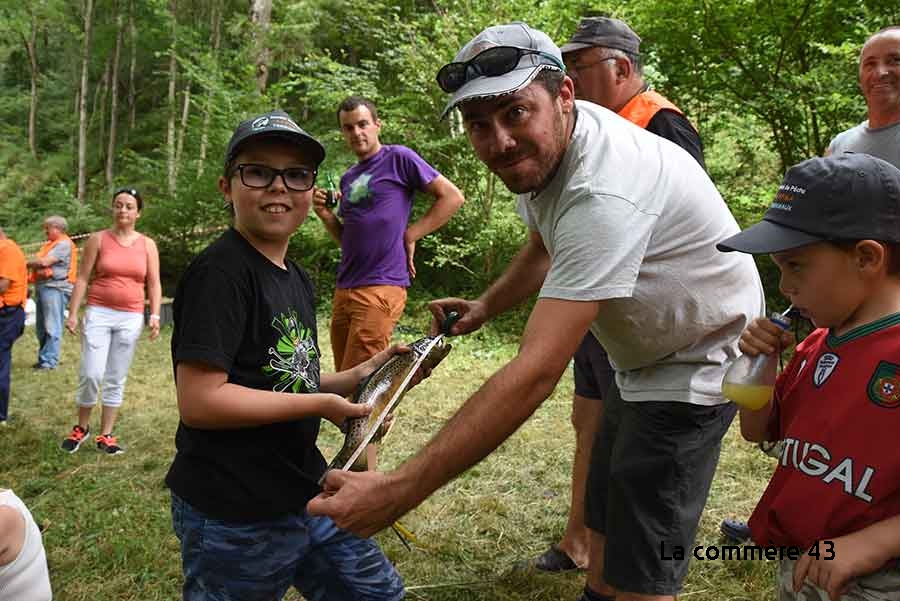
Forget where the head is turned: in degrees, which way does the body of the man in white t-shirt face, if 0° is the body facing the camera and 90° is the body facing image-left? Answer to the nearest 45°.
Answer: approximately 45°

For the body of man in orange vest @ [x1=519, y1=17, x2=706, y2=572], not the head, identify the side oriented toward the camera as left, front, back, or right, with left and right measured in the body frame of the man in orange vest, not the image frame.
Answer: left

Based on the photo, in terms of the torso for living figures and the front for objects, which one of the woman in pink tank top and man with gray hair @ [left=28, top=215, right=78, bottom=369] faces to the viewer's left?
the man with gray hair

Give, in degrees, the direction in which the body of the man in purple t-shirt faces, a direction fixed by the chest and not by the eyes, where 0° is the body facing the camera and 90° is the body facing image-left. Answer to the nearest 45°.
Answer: approximately 45°

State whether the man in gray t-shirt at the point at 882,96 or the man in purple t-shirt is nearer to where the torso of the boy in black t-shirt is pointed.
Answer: the man in gray t-shirt

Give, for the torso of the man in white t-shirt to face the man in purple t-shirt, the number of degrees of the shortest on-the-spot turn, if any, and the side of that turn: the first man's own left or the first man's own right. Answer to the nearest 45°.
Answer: approximately 90° to the first man's own right

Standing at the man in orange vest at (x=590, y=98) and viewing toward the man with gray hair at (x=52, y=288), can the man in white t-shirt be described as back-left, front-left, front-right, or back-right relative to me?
back-left

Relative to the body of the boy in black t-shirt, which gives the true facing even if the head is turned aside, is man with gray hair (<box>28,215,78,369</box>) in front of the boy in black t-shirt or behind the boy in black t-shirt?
behind

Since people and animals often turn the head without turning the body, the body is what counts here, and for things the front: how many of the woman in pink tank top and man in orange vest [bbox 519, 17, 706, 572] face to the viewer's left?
1

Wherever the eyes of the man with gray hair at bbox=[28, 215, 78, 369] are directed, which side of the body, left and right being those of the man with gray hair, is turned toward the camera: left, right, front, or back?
left

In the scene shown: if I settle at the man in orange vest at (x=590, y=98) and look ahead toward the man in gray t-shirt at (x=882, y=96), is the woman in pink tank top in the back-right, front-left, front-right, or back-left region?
back-left
